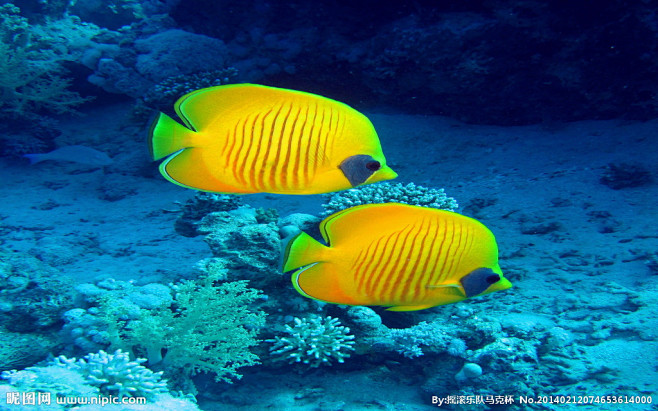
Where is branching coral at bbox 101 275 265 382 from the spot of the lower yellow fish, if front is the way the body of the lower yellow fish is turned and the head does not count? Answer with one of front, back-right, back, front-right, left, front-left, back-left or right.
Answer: back-left

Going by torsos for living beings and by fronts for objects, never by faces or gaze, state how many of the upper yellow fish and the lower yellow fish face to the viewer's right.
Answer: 2

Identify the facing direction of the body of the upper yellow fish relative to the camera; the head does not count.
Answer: to the viewer's right

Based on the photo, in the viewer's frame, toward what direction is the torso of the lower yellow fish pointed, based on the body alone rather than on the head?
to the viewer's right
